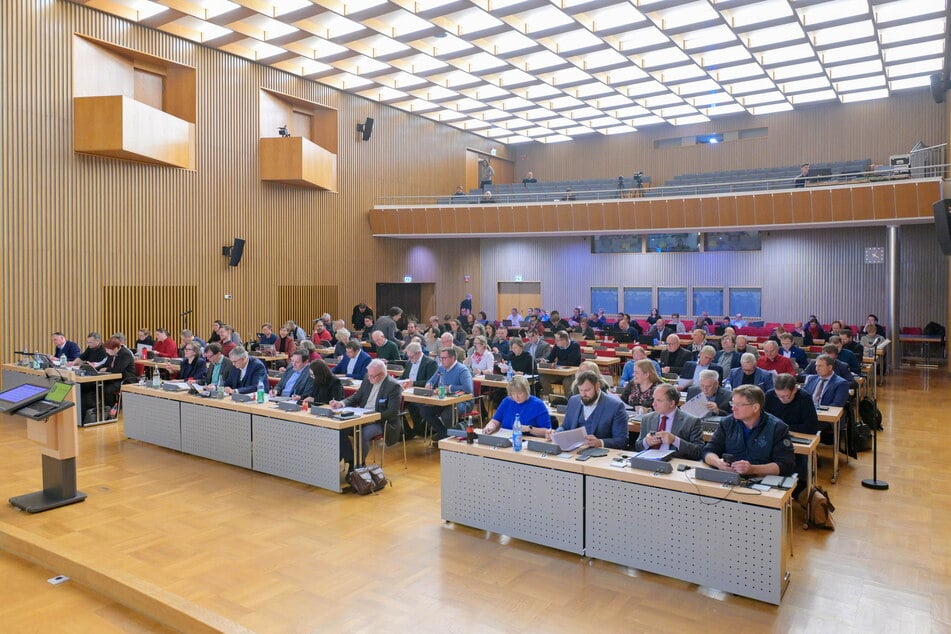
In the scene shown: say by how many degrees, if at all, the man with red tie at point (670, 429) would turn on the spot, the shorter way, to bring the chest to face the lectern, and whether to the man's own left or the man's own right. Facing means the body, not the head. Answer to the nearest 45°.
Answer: approximately 45° to the man's own right

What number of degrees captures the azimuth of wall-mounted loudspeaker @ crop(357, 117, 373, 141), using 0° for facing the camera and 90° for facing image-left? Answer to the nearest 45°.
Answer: approximately 315°

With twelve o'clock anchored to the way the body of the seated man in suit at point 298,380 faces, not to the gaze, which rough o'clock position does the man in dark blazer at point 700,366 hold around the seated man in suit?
The man in dark blazer is roughly at 8 o'clock from the seated man in suit.

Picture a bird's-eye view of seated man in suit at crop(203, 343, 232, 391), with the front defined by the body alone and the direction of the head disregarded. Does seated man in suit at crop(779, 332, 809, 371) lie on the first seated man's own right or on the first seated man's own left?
on the first seated man's own left

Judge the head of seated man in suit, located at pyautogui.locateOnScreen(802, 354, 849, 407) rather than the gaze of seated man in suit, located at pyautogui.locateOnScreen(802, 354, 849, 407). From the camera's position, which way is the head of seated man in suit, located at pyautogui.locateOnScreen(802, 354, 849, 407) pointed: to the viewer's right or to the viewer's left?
to the viewer's left

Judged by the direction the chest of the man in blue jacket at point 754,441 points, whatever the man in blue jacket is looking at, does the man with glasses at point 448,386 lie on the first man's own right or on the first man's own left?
on the first man's own right

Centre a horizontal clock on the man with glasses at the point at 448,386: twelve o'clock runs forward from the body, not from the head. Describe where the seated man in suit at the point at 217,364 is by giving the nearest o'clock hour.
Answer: The seated man in suit is roughly at 2 o'clock from the man with glasses.

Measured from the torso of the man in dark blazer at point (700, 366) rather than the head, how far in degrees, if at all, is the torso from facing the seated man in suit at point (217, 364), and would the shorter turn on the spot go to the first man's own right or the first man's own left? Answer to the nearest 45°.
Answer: approximately 45° to the first man's own right

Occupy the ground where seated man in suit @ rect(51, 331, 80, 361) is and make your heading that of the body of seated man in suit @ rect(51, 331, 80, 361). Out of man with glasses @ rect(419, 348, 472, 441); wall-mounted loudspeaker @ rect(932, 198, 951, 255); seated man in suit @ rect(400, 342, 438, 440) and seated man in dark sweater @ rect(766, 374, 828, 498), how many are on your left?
4

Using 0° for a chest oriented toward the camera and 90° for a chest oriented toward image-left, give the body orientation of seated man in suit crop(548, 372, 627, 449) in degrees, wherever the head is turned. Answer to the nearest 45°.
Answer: approximately 45°

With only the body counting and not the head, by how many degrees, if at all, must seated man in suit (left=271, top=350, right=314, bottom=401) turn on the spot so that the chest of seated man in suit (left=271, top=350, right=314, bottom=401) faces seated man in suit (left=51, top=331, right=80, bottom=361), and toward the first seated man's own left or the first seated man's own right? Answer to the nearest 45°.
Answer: approximately 90° to the first seated man's own right

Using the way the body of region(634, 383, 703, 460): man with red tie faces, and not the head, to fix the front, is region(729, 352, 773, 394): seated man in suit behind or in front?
behind
